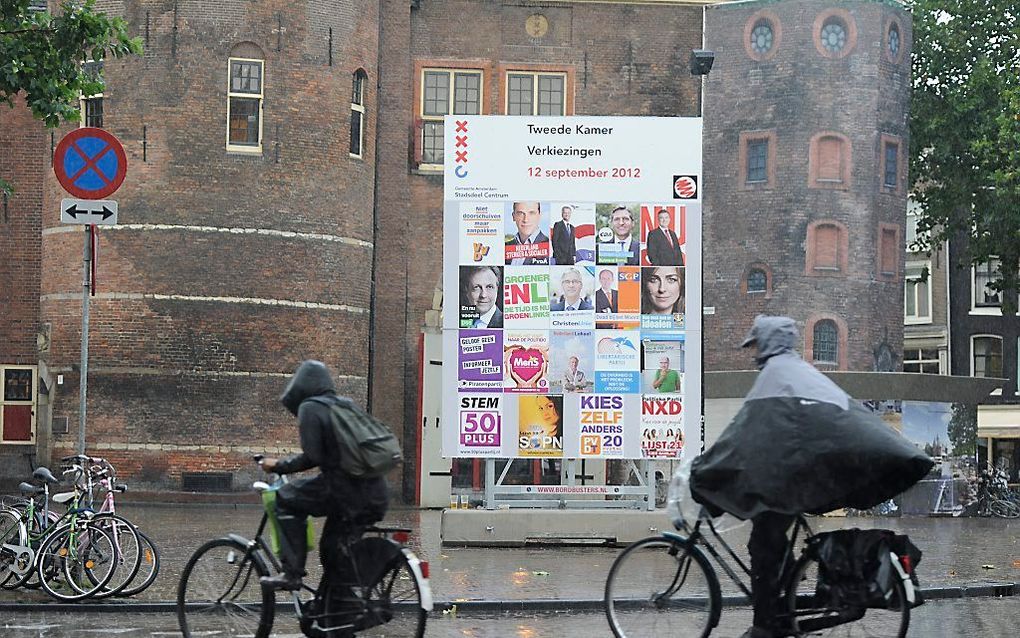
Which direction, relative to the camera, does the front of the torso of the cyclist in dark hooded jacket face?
to the viewer's left

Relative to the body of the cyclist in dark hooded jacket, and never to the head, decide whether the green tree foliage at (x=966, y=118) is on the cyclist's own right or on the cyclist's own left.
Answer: on the cyclist's own right

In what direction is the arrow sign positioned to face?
toward the camera

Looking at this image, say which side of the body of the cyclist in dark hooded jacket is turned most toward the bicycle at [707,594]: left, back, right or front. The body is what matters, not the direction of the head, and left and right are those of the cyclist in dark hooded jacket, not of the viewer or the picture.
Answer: back

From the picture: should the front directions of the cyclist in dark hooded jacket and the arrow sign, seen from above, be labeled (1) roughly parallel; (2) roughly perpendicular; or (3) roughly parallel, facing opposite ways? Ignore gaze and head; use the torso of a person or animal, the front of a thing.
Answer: roughly perpendicular

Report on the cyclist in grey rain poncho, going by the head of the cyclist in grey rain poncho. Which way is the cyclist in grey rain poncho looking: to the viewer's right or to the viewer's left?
to the viewer's left

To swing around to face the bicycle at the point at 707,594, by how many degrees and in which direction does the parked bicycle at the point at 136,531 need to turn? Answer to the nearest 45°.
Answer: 0° — it already faces it

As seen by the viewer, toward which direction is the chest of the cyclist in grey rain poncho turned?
to the viewer's left

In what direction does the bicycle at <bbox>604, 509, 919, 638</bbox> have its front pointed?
to the viewer's left
